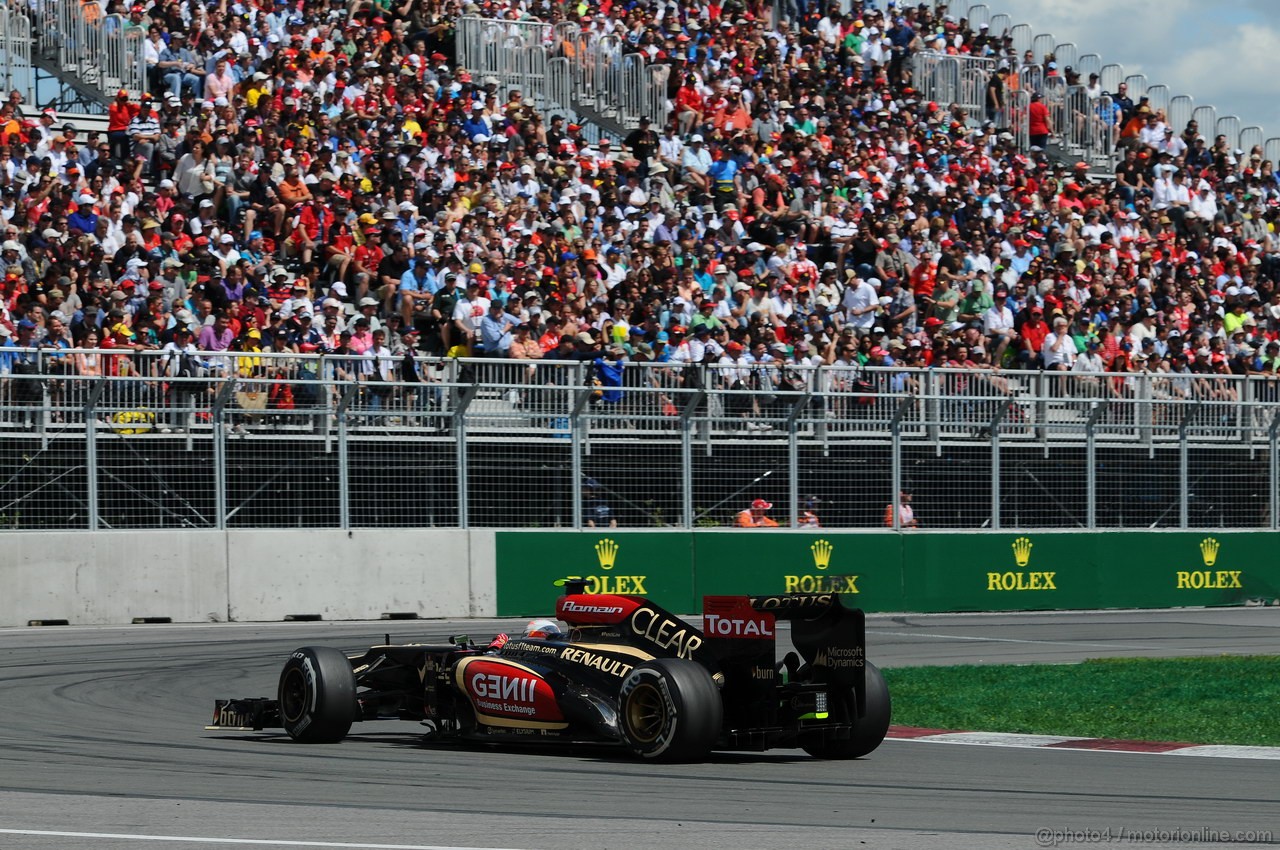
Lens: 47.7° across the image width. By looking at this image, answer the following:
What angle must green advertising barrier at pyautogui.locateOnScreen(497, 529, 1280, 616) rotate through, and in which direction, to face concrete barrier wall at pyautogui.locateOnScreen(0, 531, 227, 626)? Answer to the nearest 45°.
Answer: approximately 45° to its right

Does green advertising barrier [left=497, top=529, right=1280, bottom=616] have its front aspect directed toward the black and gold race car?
yes

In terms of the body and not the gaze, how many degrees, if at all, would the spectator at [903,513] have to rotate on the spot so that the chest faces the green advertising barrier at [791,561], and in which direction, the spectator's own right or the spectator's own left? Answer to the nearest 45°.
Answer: approximately 45° to the spectator's own right

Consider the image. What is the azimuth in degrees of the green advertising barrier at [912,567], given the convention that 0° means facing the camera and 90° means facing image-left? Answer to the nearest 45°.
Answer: approximately 0°
